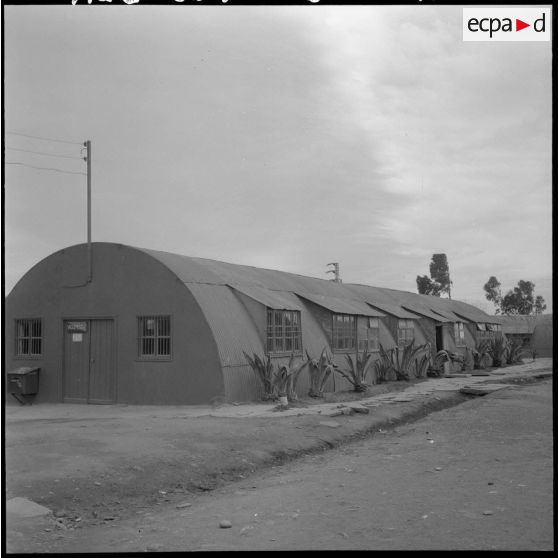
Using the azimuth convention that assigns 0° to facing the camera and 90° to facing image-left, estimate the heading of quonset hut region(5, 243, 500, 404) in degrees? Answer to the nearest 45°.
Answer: approximately 45°

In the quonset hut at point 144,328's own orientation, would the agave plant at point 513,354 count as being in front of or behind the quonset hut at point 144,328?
behind
